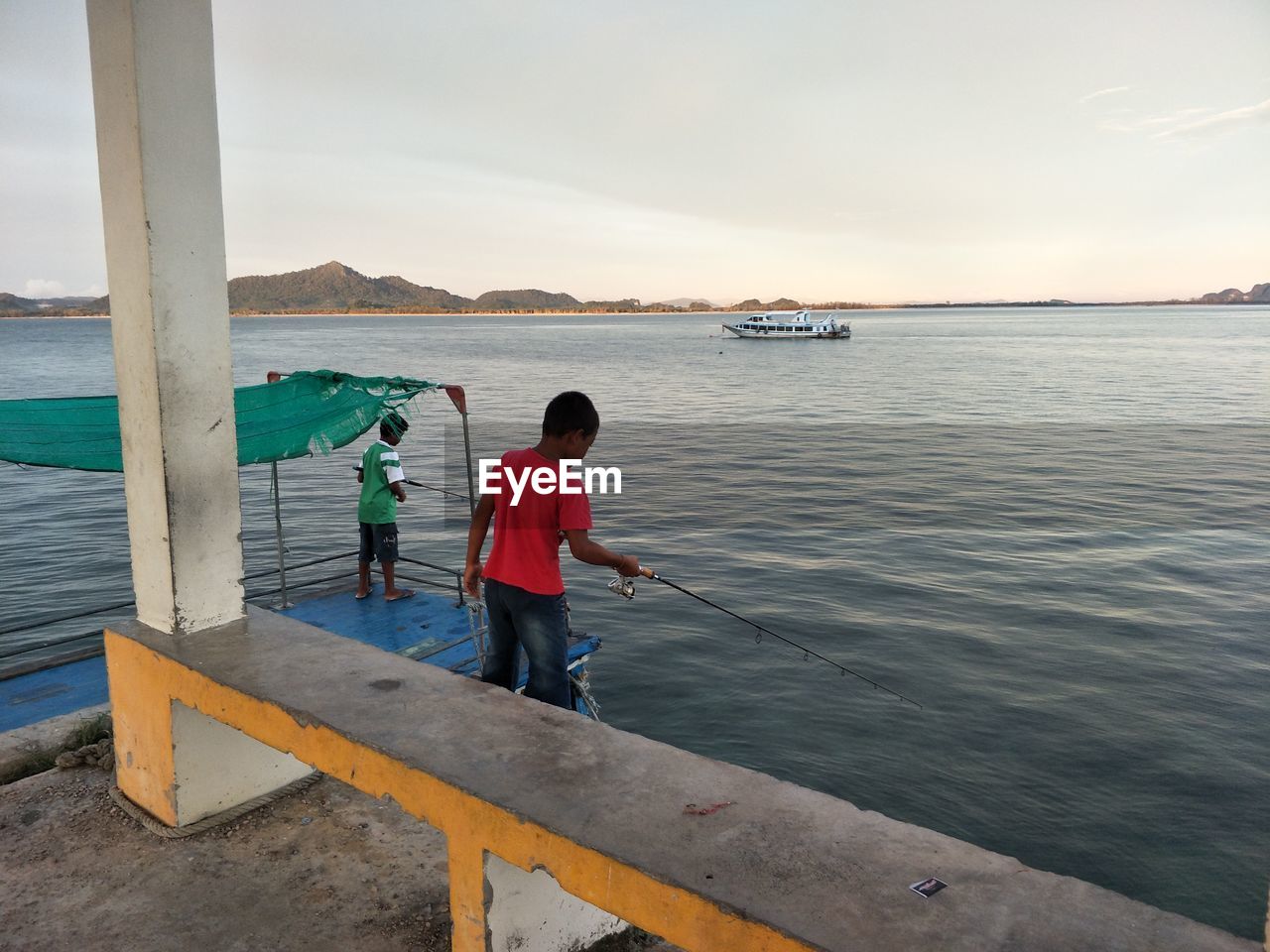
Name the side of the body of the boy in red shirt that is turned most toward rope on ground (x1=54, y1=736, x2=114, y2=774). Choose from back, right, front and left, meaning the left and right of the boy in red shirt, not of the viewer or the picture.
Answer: left

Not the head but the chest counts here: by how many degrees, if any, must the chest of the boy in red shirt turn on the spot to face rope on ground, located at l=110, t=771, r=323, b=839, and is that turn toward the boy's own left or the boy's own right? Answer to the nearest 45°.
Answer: approximately 135° to the boy's own left

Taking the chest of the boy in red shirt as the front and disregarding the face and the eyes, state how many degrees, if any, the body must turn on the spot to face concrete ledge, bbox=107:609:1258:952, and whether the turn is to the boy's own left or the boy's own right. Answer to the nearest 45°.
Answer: approximately 135° to the boy's own right

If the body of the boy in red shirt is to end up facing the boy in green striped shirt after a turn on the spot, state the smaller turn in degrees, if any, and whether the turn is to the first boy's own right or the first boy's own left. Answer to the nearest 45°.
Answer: approximately 45° to the first boy's own left

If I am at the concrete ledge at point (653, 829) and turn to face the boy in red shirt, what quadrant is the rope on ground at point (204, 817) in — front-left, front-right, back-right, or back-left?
front-left

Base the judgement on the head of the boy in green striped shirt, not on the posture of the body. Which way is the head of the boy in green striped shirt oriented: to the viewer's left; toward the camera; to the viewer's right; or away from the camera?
to the viewer's right

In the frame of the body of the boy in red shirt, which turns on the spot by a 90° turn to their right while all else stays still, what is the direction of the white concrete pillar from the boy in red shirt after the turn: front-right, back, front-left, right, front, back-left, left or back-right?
back-right

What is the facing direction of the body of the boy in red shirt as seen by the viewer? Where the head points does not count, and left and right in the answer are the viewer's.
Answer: facing away from the viewer and to the right of the viewer
